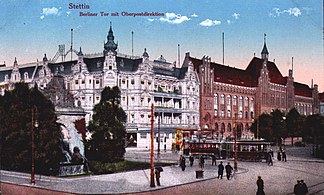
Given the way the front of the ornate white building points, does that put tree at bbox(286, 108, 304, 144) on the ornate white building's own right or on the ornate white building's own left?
on the ornate white building's own left

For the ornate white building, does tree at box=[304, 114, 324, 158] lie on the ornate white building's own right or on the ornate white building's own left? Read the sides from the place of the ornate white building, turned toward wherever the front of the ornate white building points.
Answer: on the ornate white building's own left

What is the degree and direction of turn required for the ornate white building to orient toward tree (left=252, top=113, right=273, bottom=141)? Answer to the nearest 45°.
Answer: approximately 135° to its left

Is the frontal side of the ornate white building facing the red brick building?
no

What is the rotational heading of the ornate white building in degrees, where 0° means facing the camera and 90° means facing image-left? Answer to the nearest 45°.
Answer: approximately 0°

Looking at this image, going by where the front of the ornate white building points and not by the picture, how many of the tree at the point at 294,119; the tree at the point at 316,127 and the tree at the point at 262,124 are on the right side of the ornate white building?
0
